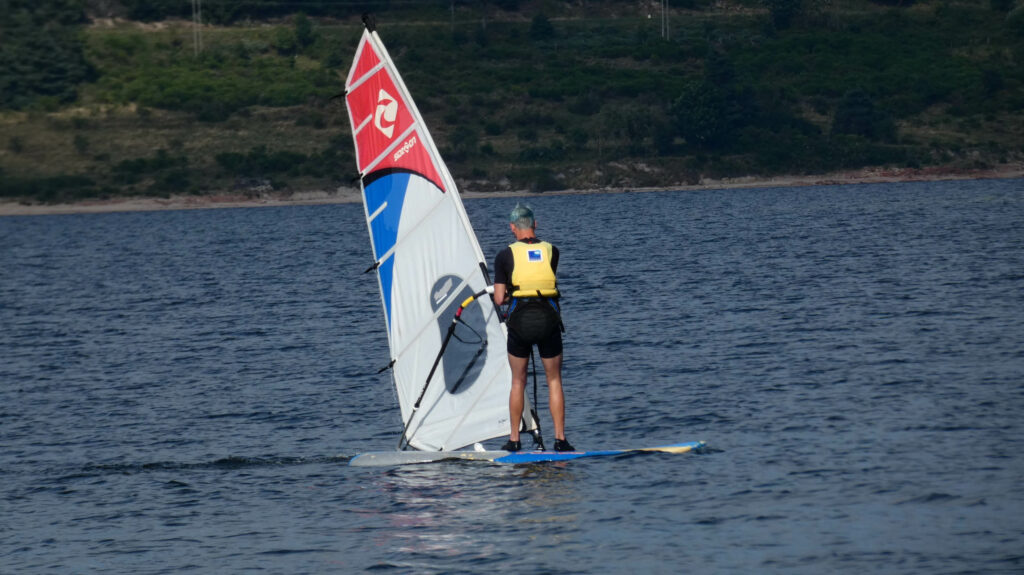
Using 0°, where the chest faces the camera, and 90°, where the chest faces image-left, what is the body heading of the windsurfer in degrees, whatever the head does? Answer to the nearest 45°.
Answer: approximately 180°
